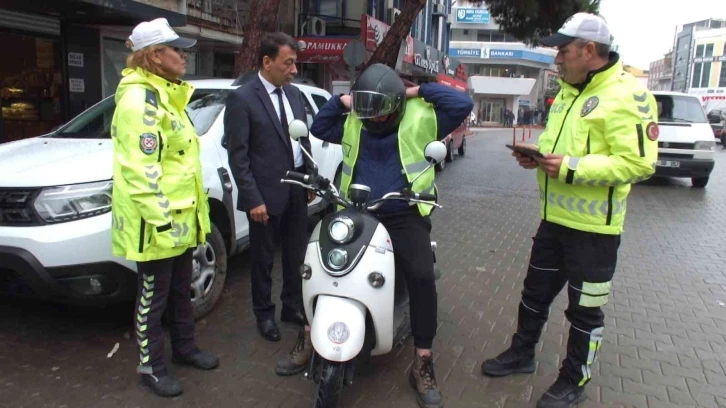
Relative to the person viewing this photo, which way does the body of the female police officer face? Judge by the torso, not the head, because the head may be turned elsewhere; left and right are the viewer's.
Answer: facing the viewer and to the right of the viewer

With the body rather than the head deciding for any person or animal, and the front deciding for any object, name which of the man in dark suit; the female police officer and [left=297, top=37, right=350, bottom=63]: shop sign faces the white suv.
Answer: the shop sign

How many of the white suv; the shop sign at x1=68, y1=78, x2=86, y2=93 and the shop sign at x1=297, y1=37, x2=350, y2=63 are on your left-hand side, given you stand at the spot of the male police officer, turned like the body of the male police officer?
0

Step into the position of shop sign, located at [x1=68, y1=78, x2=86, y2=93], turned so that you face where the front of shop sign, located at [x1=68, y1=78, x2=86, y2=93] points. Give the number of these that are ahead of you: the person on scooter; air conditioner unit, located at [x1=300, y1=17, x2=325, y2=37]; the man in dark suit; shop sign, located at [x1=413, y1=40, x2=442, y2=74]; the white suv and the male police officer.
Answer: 4

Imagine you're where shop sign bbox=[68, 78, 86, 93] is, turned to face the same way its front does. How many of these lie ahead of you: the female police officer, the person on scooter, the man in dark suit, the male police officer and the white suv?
5

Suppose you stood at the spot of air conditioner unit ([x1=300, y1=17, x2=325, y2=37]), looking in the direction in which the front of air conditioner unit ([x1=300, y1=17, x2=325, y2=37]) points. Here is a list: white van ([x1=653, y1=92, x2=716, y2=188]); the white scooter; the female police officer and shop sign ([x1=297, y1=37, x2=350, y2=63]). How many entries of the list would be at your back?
0

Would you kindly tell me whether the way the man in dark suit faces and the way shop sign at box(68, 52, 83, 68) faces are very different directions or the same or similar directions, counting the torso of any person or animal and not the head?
same or similar directions

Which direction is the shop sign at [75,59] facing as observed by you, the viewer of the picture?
facing the viewer

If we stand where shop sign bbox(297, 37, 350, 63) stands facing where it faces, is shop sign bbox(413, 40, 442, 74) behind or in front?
behind

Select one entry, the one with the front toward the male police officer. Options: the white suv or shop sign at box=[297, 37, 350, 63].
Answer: the shop sign

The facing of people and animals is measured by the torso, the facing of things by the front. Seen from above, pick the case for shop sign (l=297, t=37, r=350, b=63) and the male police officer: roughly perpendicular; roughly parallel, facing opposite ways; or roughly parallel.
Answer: roughly perpendicular

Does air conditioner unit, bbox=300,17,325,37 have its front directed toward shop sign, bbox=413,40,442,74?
no

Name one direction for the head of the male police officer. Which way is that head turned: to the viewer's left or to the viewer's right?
to the viewer's left

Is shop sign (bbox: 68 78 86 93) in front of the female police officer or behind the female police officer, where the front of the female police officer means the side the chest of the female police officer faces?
behind

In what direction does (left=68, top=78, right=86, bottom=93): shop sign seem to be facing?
toward the camera

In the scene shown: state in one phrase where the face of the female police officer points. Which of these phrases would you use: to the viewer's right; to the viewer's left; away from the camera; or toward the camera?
to the viewer's right

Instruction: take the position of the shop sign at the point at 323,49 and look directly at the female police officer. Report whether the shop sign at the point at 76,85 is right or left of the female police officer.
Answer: right
